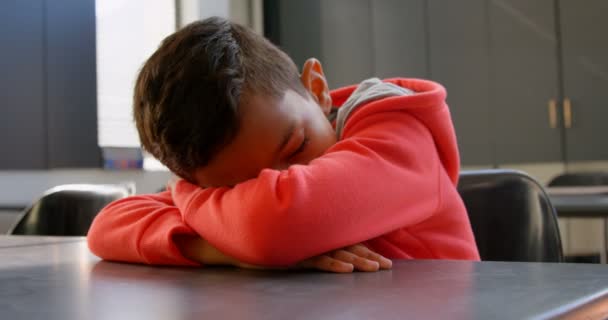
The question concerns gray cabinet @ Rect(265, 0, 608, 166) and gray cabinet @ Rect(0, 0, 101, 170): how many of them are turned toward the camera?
2

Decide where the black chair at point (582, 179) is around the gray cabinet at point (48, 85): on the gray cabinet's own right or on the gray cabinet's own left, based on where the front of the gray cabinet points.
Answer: on the gray cabinet's own left

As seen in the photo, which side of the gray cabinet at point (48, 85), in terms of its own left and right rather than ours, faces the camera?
front

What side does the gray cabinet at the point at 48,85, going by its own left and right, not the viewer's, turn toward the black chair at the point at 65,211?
front

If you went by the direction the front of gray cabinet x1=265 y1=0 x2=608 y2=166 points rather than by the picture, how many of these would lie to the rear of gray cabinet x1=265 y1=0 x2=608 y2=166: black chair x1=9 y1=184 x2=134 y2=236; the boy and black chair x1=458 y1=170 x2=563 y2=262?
0

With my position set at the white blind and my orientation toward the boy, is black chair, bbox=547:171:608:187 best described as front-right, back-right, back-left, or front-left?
front-left

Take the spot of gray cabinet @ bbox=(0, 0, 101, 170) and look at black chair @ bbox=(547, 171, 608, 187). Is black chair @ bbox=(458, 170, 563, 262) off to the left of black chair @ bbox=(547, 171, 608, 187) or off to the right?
right

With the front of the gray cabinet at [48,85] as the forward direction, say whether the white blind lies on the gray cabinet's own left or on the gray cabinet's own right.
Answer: on the gray cabinet's own left

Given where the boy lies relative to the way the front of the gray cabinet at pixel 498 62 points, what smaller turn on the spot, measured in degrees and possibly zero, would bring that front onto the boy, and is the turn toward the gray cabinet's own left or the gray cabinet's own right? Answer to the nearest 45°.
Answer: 0° — it already faces them

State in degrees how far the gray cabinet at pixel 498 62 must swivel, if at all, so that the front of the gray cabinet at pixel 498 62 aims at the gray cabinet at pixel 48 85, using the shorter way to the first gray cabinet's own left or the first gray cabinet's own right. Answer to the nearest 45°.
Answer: approximately 45° to the first gray cabinet's own right

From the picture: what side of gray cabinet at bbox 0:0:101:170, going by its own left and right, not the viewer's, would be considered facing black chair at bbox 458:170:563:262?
front

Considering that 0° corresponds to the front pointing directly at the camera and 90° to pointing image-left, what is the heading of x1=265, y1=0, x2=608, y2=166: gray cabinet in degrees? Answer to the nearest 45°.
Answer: approximately 0°

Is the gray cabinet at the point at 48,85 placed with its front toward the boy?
yes

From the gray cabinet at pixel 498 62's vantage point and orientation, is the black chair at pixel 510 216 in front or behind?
in front

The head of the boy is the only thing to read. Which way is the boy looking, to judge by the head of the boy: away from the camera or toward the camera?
toward the camera
